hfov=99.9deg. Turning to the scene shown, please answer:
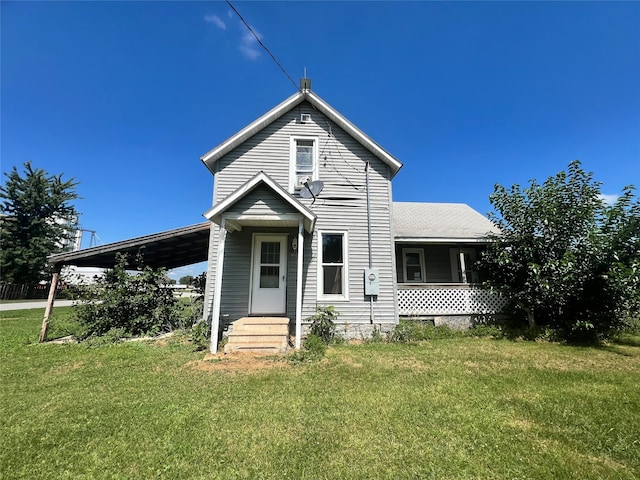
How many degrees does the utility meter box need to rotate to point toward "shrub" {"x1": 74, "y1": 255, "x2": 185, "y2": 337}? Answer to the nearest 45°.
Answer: approximately 90° to its right

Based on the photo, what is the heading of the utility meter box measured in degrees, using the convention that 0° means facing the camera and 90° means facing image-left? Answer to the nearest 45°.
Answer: approximately 0°

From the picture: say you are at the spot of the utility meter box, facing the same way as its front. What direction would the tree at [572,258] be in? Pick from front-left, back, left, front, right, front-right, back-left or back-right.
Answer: left

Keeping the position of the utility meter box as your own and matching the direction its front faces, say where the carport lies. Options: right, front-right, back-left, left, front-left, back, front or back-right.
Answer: right

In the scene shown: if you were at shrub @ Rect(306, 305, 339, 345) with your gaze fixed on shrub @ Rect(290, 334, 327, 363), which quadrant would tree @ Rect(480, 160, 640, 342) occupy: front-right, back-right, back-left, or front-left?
back-left

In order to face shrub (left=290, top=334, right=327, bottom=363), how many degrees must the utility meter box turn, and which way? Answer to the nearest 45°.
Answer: approximately 45° to its right

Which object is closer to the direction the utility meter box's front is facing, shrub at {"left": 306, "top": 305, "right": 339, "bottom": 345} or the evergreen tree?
the shrub

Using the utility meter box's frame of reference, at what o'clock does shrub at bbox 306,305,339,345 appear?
The shrub is roughly at 2 o'clock from the utility meter box.
